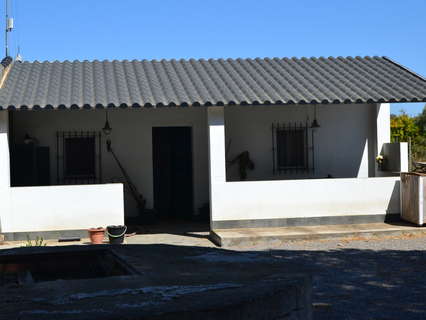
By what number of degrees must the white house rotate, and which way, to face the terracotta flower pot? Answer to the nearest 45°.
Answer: approximately 45° to its right

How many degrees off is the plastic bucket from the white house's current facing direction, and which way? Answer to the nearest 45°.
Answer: approximately 45° to its right

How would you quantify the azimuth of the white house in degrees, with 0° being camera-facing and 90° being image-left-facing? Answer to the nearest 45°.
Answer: approximately 0°

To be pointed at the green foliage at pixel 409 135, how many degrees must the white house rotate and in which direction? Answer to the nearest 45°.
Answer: approximately 135° to its left

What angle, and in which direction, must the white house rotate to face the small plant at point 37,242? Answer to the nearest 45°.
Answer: approximately 45° to its right

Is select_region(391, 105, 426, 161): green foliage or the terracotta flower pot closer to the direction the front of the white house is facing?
the terracotta flower pot

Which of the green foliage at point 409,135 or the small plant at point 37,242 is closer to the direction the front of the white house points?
the small plant
